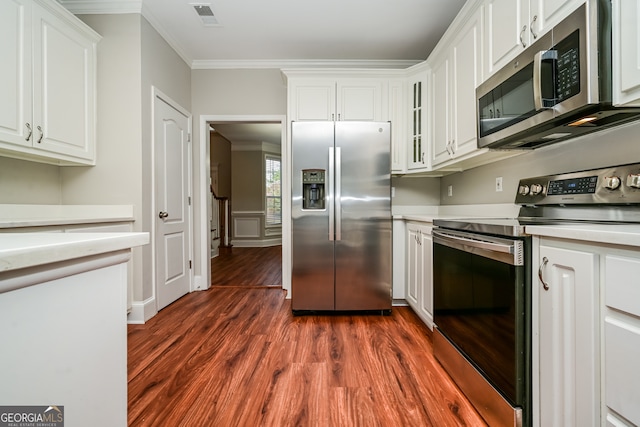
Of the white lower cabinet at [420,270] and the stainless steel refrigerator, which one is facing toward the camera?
the stainless steel refrigerator

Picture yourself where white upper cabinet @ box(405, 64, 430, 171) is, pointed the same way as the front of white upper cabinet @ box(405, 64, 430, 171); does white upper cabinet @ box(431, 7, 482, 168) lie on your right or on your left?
on your left

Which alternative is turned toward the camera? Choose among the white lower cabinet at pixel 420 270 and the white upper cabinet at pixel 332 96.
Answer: the white upper cabinet

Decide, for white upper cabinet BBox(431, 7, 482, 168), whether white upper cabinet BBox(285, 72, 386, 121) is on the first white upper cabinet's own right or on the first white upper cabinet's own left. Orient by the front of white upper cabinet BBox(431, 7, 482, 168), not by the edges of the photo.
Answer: on the first white upper cabinet's own right

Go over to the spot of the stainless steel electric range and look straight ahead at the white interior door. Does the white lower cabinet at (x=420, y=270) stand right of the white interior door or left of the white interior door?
right

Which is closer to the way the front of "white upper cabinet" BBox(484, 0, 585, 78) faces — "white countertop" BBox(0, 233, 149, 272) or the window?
the white countertop

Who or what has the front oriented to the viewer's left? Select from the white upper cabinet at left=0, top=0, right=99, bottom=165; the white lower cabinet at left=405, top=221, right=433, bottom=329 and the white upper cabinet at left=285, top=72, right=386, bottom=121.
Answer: the white lower cabinet

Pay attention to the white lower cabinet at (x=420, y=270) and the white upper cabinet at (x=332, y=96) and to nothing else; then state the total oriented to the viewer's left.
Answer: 1

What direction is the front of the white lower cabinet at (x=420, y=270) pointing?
to the viewer's left

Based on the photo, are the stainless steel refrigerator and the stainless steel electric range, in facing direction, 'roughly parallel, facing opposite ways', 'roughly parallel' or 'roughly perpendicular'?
roughly perpendicular
